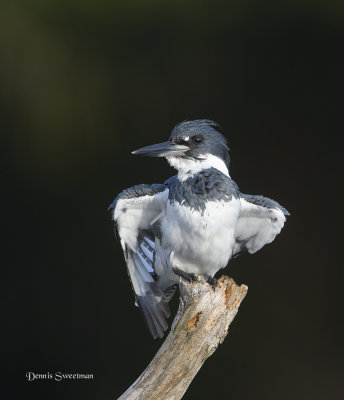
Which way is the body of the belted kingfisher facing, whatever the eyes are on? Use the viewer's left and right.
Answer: facing the viewer
